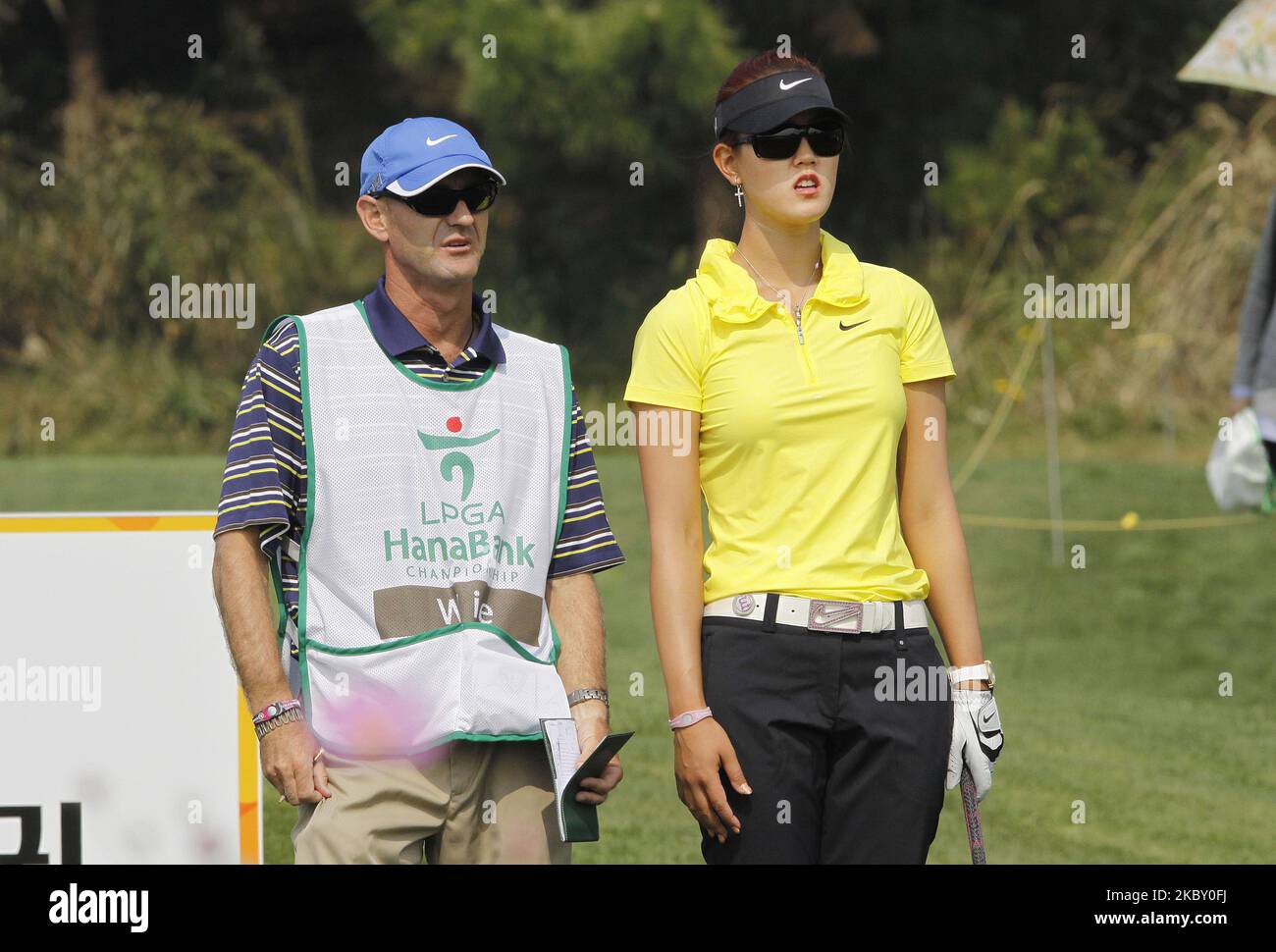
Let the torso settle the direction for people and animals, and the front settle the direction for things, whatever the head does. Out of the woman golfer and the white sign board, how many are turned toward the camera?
2

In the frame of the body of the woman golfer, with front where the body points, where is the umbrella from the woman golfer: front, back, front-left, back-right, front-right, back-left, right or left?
back-left

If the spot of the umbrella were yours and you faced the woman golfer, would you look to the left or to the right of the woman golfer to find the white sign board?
right

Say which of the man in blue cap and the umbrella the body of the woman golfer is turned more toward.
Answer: the man in blue cap

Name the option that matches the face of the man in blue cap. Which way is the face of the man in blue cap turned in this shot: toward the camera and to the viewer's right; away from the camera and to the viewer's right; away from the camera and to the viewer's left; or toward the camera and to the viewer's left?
toward the camera and to the viewer's right

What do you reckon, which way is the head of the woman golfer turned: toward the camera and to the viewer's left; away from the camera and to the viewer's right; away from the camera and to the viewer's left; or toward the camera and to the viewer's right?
toward the camera and to the viewer's right

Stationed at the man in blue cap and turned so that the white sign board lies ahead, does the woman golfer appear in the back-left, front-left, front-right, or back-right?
back-right

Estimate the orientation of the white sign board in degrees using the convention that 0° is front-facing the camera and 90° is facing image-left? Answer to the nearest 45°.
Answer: approximately 0°

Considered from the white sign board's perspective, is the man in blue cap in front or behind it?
in front

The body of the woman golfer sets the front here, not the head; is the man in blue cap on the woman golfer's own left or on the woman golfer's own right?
on the woman golfer's own right

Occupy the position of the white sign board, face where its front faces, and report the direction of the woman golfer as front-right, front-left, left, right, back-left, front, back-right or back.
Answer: front-left
